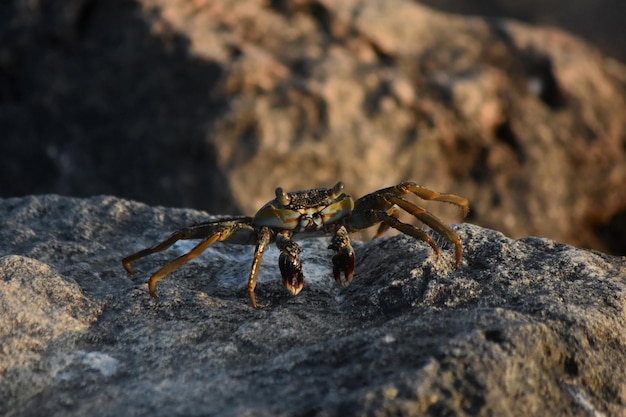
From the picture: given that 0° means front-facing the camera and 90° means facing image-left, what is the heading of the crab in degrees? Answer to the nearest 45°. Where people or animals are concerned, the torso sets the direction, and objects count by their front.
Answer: approximately 0°
